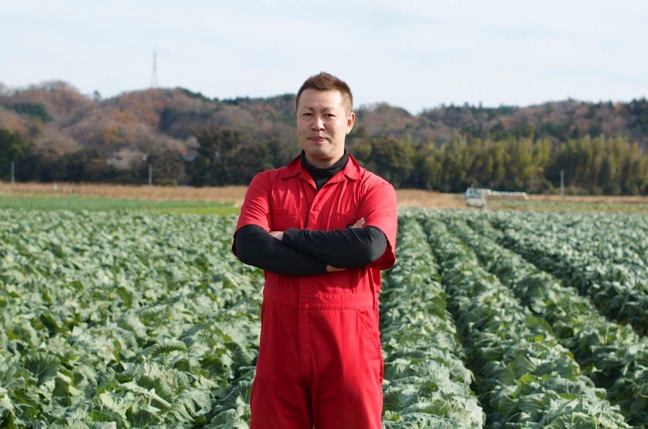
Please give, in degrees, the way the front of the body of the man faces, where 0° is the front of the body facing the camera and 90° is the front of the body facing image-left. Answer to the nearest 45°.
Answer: approximately 0°

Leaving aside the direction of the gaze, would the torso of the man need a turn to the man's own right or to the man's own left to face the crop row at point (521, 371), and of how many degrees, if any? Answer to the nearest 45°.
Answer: approximately 135° to the man's own left

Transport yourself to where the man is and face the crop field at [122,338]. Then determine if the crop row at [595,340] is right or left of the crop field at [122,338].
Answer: right

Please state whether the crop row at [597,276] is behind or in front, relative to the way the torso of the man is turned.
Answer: behind

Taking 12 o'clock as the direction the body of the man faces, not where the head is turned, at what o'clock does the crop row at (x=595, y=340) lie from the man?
The crop row is roughly at 7 o'clock from the man.
